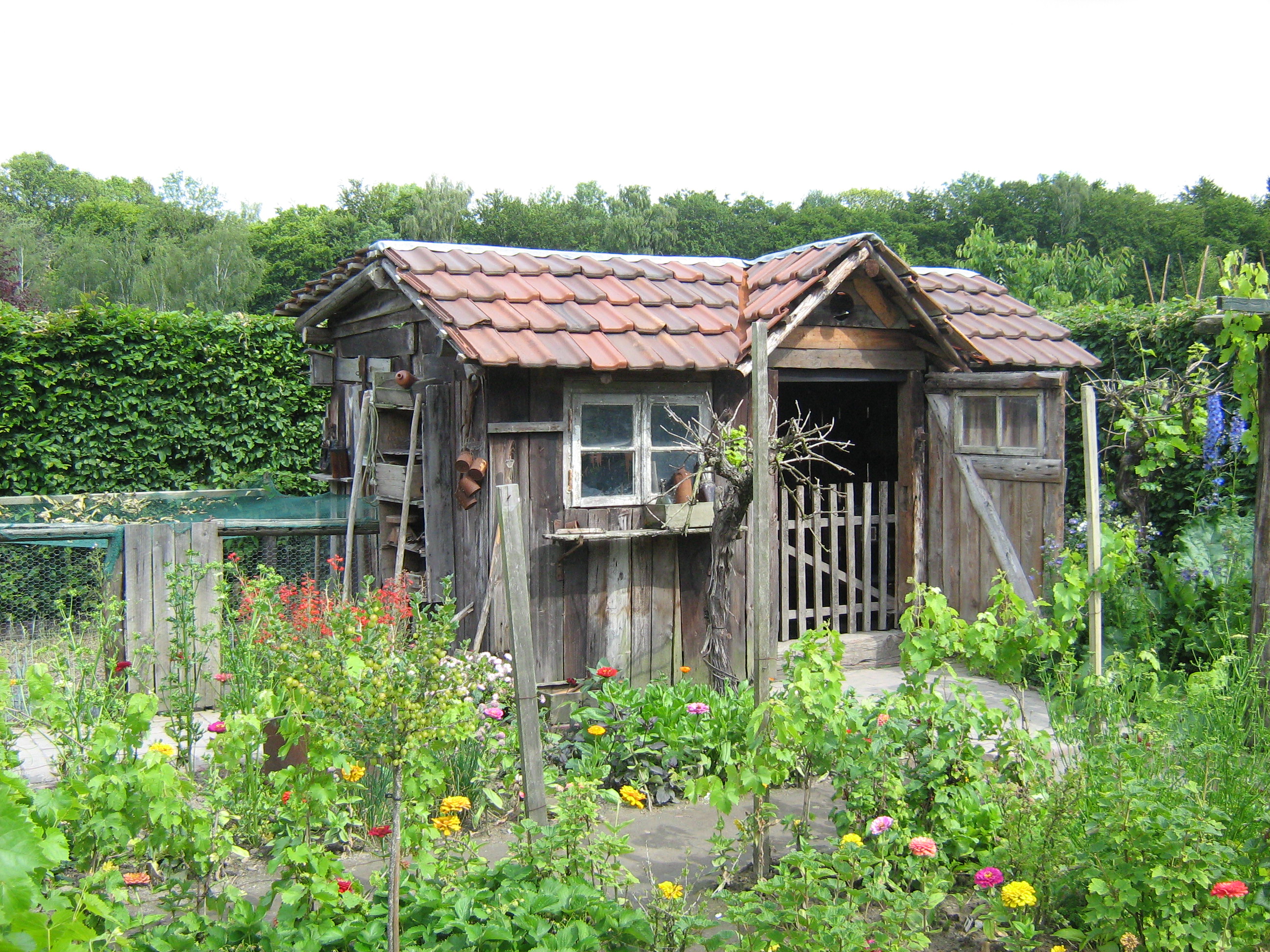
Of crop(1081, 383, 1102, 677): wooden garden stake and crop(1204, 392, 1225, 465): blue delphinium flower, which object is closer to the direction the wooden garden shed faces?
the wooden garden stake

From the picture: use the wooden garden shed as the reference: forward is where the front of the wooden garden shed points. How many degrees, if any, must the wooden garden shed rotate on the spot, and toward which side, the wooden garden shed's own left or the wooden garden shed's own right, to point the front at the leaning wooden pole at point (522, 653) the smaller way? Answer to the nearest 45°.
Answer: approximately 45° to the wooden garden shed's own right

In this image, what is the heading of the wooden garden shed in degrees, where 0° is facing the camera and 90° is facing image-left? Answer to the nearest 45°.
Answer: approximately 315°

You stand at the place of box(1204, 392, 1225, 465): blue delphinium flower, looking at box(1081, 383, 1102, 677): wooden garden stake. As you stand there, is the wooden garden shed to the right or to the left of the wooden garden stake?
right

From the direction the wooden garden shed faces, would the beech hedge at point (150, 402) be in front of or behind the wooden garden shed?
behind

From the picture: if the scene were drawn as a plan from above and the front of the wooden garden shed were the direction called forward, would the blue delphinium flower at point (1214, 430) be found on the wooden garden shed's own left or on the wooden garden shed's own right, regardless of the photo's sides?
on the wooden garden shed's own left
